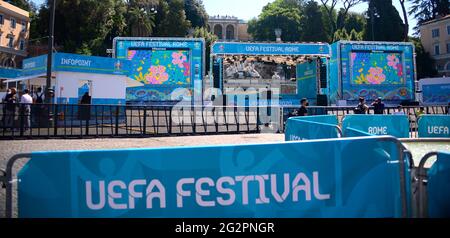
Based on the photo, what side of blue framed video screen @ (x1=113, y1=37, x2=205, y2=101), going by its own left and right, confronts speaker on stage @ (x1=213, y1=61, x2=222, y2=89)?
left

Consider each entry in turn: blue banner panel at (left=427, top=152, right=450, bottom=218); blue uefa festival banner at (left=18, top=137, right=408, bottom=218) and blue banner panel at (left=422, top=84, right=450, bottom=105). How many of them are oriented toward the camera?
3

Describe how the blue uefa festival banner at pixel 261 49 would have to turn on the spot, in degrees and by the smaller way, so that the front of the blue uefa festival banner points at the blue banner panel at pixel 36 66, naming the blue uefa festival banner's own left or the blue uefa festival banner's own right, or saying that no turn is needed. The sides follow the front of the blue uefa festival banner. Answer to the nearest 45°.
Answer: approximately 45° to the blue uefa festival banner's own right

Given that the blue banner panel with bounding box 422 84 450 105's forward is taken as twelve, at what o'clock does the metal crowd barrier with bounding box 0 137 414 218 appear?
The metal crowd barrier is roughly at 12 o'clock from the blue banner panel.

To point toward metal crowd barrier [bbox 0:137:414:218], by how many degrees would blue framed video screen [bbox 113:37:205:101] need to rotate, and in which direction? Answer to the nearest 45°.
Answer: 0° — it already faces it

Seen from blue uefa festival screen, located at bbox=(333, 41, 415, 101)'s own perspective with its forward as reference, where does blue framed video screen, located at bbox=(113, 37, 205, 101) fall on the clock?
The blue framed video screen is roughly at 2 o'clock from the blue uefa festival screen.

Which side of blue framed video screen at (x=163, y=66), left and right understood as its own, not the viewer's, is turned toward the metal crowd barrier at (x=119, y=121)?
front

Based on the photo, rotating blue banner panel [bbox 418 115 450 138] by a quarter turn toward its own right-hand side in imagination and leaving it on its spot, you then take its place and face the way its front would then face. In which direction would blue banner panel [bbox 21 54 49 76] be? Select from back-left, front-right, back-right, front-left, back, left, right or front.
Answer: front
